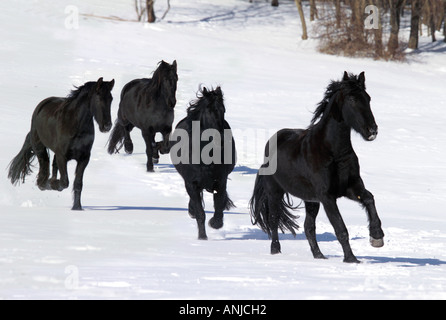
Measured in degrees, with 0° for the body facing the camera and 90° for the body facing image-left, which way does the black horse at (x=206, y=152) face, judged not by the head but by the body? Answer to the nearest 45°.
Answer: approximately 0°

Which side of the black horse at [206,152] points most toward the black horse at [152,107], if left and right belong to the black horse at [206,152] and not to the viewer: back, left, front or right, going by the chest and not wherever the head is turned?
back

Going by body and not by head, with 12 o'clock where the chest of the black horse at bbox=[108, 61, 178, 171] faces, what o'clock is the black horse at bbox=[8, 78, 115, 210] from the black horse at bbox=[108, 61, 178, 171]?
the black horse at bbox=[8, 78, 115, 210] is roughly at 2 o'clock from the black horse at bbox=[108, 61, 178, 171].

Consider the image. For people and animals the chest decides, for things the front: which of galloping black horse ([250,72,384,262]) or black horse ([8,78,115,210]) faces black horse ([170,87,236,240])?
black horse ([8,78,115,210])

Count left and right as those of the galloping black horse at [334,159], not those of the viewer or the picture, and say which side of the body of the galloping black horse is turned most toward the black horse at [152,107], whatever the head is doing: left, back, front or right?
back

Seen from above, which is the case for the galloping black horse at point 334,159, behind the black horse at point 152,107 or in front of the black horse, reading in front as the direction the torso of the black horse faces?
in front

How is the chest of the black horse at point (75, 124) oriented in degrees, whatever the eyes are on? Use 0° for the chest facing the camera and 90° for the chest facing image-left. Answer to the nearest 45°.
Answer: approximately 315°

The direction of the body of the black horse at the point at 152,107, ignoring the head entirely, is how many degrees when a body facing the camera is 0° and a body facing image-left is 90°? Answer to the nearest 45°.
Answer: approximately 315°

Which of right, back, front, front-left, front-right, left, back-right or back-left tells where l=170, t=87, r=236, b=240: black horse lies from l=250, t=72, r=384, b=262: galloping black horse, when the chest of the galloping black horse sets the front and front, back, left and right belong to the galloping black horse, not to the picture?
back
